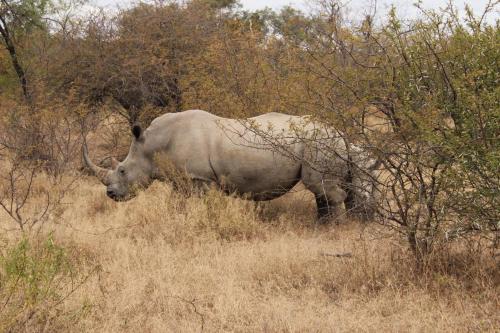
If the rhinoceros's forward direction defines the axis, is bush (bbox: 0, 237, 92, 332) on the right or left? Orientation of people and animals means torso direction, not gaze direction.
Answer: on its left

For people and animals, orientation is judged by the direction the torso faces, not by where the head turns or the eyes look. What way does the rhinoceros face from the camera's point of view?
to the viewer's left
